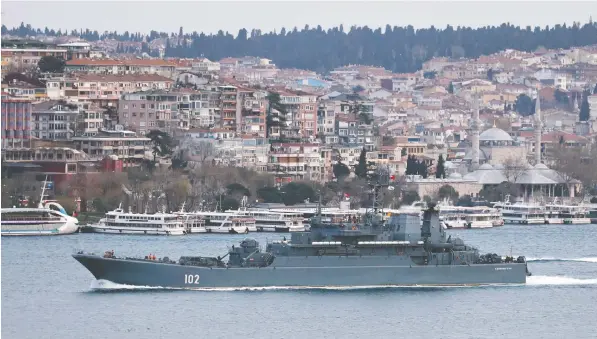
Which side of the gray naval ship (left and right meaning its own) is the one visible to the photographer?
left
